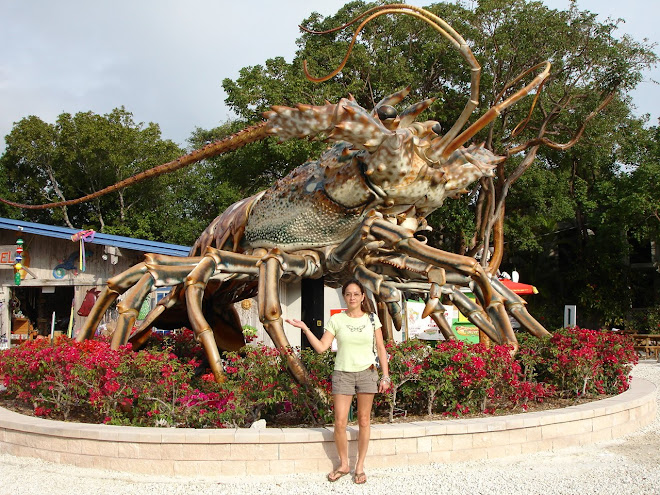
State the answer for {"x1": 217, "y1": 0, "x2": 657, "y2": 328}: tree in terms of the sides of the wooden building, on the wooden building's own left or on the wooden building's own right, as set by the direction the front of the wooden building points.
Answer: on the wooden building's own left

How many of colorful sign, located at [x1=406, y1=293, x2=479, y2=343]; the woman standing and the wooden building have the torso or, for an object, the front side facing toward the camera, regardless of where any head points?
3

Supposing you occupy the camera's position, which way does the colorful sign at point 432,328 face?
facing the viewer

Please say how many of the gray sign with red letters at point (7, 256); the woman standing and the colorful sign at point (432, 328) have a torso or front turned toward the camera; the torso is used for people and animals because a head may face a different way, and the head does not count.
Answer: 3

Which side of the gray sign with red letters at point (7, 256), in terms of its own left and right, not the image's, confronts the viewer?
front

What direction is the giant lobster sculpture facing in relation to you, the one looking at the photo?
facing the viewer and to the right of the viewer

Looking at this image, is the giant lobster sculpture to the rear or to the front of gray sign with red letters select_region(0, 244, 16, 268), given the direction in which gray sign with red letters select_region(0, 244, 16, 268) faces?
to the front

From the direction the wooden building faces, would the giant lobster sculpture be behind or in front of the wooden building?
in front

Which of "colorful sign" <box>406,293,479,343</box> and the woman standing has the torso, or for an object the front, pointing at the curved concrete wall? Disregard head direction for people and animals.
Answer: the colorful sign

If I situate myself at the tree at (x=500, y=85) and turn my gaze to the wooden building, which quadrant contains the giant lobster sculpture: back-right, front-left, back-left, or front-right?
front-left

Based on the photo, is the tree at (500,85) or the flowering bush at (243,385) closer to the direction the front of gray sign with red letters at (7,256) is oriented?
the flowering bush
